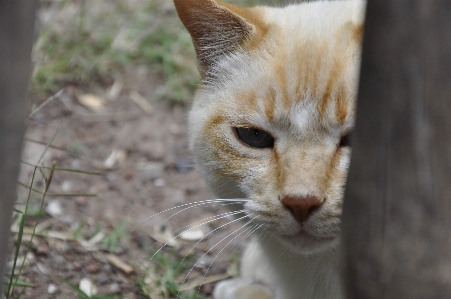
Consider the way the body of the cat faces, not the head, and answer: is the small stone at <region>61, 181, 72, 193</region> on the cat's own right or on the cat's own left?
on the cat's own right

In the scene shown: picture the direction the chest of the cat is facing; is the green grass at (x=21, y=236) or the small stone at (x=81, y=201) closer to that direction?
the green grass

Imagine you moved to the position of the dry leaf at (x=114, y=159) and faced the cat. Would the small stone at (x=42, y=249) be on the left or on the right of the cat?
right

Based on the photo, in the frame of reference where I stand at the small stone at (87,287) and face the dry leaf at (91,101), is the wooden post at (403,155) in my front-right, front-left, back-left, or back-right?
back-right

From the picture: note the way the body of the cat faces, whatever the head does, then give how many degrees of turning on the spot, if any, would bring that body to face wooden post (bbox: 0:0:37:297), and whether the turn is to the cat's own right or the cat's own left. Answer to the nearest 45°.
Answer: approximately 45° to the cat's own right

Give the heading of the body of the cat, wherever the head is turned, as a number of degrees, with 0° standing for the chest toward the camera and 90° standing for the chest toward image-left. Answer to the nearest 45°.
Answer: approximately 0°

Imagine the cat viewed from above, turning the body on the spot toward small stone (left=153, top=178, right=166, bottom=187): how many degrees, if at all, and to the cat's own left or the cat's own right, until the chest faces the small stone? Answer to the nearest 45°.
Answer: approximately 135° to the cat's own right

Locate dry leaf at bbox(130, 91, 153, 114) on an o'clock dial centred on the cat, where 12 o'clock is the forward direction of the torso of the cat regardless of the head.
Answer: The dry leaf is roughly at 5 o'clock from the cat.

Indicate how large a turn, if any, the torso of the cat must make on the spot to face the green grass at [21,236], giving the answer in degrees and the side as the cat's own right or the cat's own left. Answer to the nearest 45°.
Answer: approximately 90° to the cat's own right
